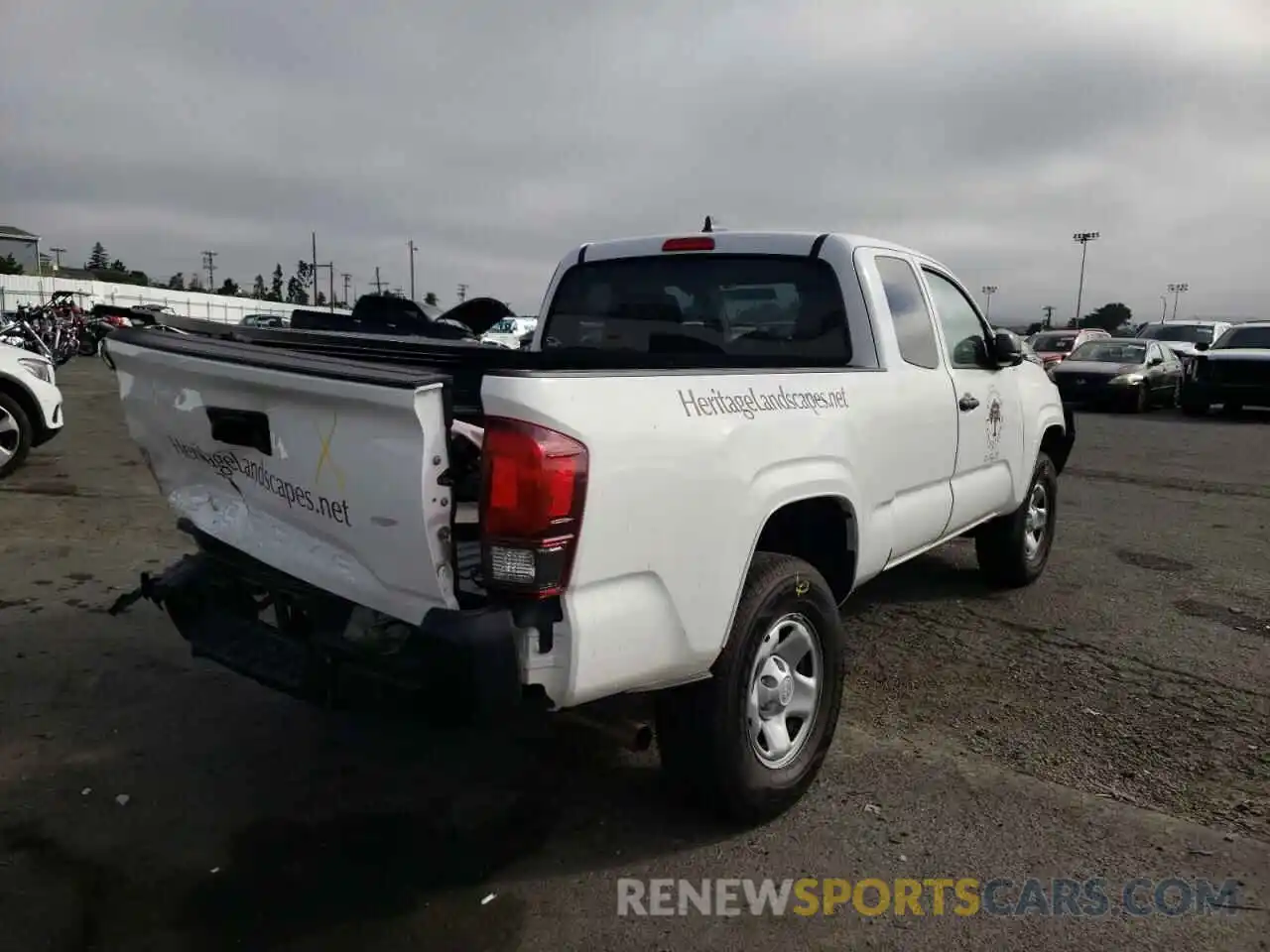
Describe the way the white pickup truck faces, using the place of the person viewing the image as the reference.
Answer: facing away from the viewer and to the right of the viewer

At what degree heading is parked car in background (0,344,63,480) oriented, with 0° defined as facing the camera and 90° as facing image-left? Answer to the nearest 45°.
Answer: approximately 315°

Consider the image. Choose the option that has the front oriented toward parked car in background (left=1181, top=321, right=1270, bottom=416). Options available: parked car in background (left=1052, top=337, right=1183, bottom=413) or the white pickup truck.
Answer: the white pickup truck

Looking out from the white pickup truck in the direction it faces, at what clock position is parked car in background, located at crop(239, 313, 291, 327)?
The parked car in background is roughly at 10 o'clock from the white pickup truck.

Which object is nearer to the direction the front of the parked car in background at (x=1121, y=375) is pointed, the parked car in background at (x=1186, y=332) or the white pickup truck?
the white pickup truck

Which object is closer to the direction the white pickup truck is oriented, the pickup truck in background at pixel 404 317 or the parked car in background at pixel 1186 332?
the parked car in background

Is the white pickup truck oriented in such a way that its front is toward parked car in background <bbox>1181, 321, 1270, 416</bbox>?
yes
